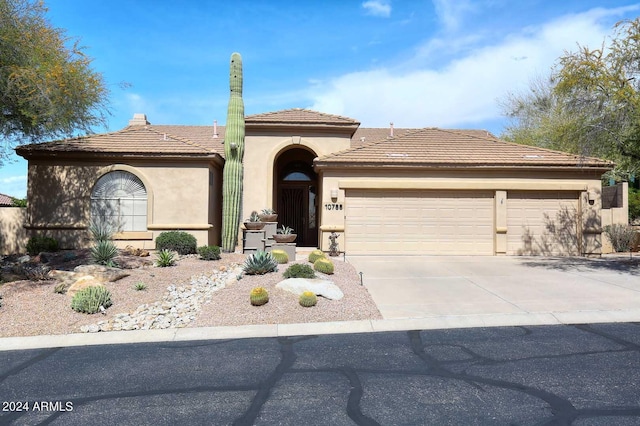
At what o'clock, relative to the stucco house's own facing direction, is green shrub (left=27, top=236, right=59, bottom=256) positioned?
The green shrub is roughly at 3 o'clock from the stucco house.

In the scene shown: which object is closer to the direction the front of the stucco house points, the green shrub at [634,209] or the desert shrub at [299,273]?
the desert shrub

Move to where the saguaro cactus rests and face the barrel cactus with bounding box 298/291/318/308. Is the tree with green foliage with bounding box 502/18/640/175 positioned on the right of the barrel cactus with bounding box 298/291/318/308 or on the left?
left

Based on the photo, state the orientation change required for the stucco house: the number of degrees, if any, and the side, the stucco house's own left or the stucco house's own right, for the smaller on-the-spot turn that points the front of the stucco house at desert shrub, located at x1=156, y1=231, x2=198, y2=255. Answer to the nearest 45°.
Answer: approximately 90° to the stucco house's own right

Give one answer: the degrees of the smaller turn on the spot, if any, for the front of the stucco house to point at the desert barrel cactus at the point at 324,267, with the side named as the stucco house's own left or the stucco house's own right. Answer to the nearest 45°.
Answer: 0° — it already faces it

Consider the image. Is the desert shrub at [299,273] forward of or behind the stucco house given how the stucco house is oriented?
forward

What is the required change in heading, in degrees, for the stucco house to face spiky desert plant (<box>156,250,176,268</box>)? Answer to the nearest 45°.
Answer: approximately 45° to its right

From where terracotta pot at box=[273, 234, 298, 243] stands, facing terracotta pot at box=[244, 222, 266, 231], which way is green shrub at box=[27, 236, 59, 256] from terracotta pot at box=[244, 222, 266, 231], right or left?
left

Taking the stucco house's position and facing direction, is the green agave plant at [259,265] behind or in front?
in front

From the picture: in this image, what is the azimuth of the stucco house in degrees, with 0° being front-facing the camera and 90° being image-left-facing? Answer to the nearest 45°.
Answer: approximately 0°
